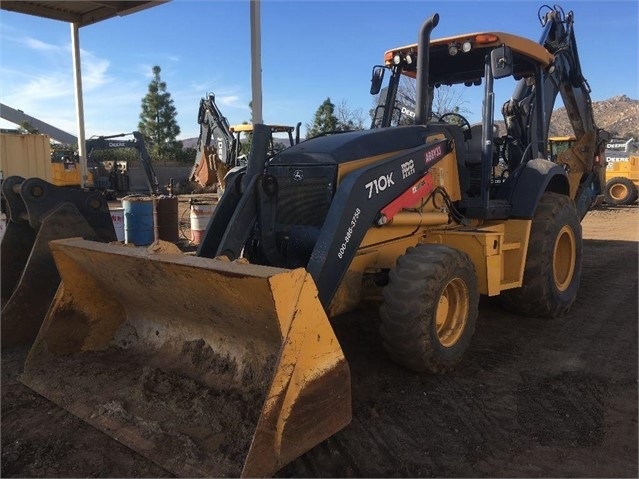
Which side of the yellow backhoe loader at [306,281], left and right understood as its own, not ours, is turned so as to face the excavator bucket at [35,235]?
right

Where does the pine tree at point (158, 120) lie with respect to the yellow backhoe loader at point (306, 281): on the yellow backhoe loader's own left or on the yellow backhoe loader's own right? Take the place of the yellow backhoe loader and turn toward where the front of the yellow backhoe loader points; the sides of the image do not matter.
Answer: on the yellow backhoe loader's own right

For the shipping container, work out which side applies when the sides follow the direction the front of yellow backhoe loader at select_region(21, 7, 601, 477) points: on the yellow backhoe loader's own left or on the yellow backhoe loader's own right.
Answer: on the yellow backhoe loader's own right

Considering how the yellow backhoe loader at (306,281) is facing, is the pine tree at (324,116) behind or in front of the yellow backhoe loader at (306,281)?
behind

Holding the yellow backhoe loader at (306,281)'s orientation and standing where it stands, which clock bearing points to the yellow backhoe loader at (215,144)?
the yellow backhoe loader at (215,144) is roughly at 4 o'clock from the yellow backhoe loader at (306,281).

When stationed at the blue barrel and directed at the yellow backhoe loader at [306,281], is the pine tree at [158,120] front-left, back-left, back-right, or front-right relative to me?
back-left

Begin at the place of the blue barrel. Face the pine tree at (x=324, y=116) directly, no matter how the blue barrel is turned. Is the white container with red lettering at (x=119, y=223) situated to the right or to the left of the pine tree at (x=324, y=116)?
left

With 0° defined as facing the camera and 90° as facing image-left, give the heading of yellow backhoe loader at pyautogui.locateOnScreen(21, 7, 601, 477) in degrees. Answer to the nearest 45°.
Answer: approximately 45°
